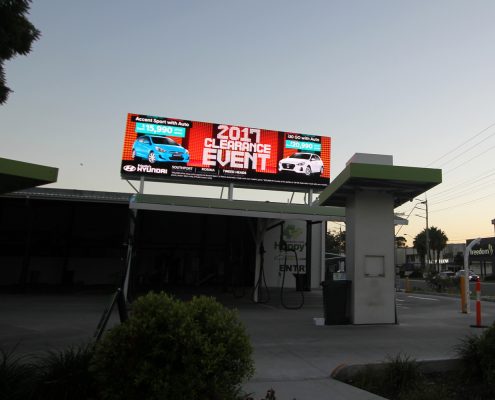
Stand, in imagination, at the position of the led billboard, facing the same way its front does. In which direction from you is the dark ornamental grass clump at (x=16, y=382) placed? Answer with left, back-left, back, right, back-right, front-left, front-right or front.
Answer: front-right

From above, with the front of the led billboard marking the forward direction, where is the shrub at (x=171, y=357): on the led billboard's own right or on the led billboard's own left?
on the led billboard's own right

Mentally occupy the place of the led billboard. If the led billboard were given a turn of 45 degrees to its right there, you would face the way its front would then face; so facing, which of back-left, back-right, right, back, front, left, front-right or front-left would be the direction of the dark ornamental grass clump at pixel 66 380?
front

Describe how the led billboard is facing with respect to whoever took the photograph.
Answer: facing the viewer and to the right of the viewer

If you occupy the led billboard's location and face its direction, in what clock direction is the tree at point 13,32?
The tree is roughly at 2 o'clock from the led billboard.

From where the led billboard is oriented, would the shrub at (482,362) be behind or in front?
in front
